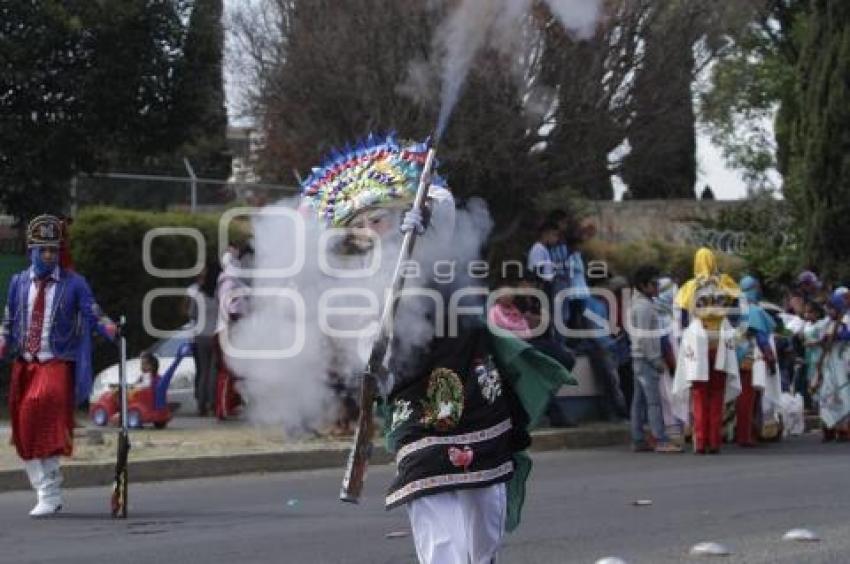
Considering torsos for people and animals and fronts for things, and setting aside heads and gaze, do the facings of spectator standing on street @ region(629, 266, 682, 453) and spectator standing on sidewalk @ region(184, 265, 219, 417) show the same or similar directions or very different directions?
very different directions

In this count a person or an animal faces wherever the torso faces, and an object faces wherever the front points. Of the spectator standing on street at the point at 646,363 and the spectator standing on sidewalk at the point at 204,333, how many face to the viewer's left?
1
